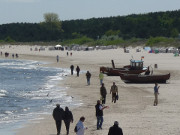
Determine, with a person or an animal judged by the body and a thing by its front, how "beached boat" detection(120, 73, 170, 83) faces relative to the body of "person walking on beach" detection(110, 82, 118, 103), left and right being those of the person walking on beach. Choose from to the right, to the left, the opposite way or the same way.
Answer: to the right

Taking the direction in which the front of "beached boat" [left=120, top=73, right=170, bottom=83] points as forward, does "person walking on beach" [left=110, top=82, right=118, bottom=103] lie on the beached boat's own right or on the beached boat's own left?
on the beached boat's own left

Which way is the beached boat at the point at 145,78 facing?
to the viewer's right

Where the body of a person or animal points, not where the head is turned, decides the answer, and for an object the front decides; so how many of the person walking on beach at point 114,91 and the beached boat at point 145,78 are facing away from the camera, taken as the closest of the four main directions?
0
